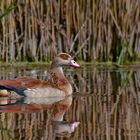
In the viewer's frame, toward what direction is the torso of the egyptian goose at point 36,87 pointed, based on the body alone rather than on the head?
to the viewer's right
